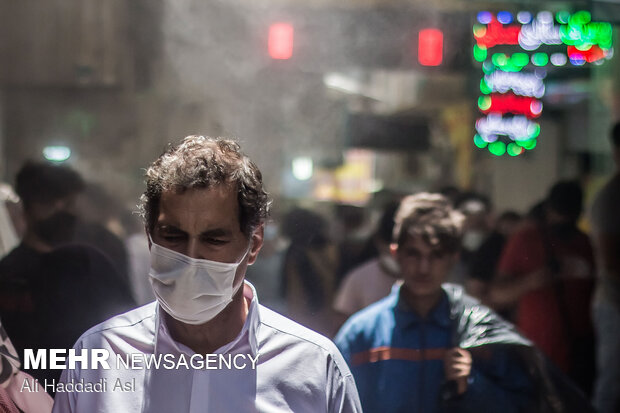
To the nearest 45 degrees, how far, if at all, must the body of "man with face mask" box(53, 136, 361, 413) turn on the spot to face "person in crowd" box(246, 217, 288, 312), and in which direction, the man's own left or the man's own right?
approximately 180°

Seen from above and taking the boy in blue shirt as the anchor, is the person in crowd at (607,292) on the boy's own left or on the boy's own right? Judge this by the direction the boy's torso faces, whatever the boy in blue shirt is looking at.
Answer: on the boy's own left

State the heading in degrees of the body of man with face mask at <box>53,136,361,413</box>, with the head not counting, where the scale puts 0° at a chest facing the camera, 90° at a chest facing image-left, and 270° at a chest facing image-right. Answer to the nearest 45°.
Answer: approximately 0°

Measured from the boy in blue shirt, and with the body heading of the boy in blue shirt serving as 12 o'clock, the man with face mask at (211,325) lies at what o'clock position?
The man with face mask is roughly at 1 o'clock from the boy in blue shirt.

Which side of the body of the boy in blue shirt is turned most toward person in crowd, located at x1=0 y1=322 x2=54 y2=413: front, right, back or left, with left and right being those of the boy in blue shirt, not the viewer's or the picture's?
front

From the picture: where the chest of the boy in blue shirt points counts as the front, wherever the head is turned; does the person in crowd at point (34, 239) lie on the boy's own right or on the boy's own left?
on the boy's own right

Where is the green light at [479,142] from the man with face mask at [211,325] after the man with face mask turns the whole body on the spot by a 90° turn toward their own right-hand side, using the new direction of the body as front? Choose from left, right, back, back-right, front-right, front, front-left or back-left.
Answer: back-right

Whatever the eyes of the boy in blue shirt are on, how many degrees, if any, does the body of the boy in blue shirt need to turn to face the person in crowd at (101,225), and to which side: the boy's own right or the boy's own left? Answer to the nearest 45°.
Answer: approximately 90° to the boy's own right

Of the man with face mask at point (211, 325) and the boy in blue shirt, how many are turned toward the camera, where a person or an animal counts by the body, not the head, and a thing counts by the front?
2

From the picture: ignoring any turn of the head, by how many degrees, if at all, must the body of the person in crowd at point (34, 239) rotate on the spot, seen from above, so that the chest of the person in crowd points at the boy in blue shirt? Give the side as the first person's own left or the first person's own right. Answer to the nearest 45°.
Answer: approximately 45° to the first person's own left
